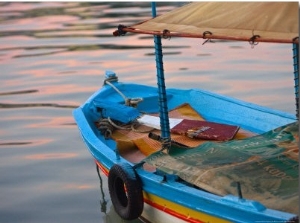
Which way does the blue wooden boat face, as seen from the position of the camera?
facing away from the viewer and to the left of the viewer
